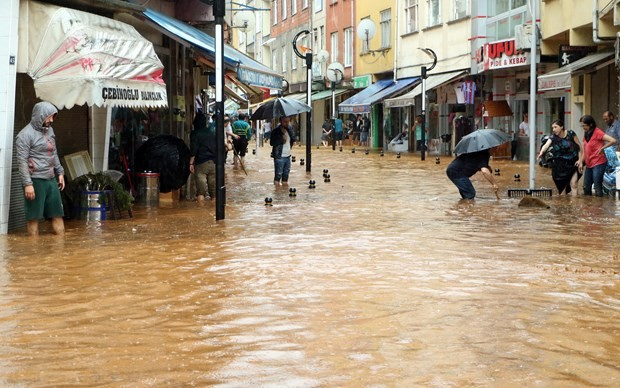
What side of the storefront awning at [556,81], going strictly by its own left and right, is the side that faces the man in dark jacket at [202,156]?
front

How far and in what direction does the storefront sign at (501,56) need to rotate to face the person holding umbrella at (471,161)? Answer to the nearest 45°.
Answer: approximately 45° to its left

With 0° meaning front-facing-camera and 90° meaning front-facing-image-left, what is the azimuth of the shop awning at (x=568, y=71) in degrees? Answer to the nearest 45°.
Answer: approximately 45°

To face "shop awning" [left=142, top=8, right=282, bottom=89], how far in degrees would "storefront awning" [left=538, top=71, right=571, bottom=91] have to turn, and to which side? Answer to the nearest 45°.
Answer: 0° — it already faces it

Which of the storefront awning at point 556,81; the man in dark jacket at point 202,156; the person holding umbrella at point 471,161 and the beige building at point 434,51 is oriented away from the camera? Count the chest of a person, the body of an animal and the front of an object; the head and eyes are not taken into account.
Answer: the man in dark jacket

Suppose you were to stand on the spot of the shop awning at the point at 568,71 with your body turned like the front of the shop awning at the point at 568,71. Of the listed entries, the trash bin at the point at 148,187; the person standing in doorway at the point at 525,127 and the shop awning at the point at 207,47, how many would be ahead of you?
2
